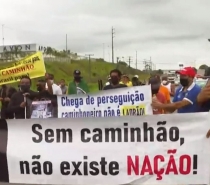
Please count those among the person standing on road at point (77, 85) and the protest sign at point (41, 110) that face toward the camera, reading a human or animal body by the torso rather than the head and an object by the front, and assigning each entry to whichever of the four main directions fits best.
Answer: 2

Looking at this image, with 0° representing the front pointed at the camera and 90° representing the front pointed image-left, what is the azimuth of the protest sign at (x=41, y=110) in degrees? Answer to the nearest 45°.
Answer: approximately 0°

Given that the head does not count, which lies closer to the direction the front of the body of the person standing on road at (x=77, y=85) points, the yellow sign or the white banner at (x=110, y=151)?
the white banner

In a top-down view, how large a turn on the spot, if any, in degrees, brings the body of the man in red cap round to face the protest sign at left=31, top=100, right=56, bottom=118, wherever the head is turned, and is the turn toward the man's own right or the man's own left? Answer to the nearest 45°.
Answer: approximately 90° to the man's own right
